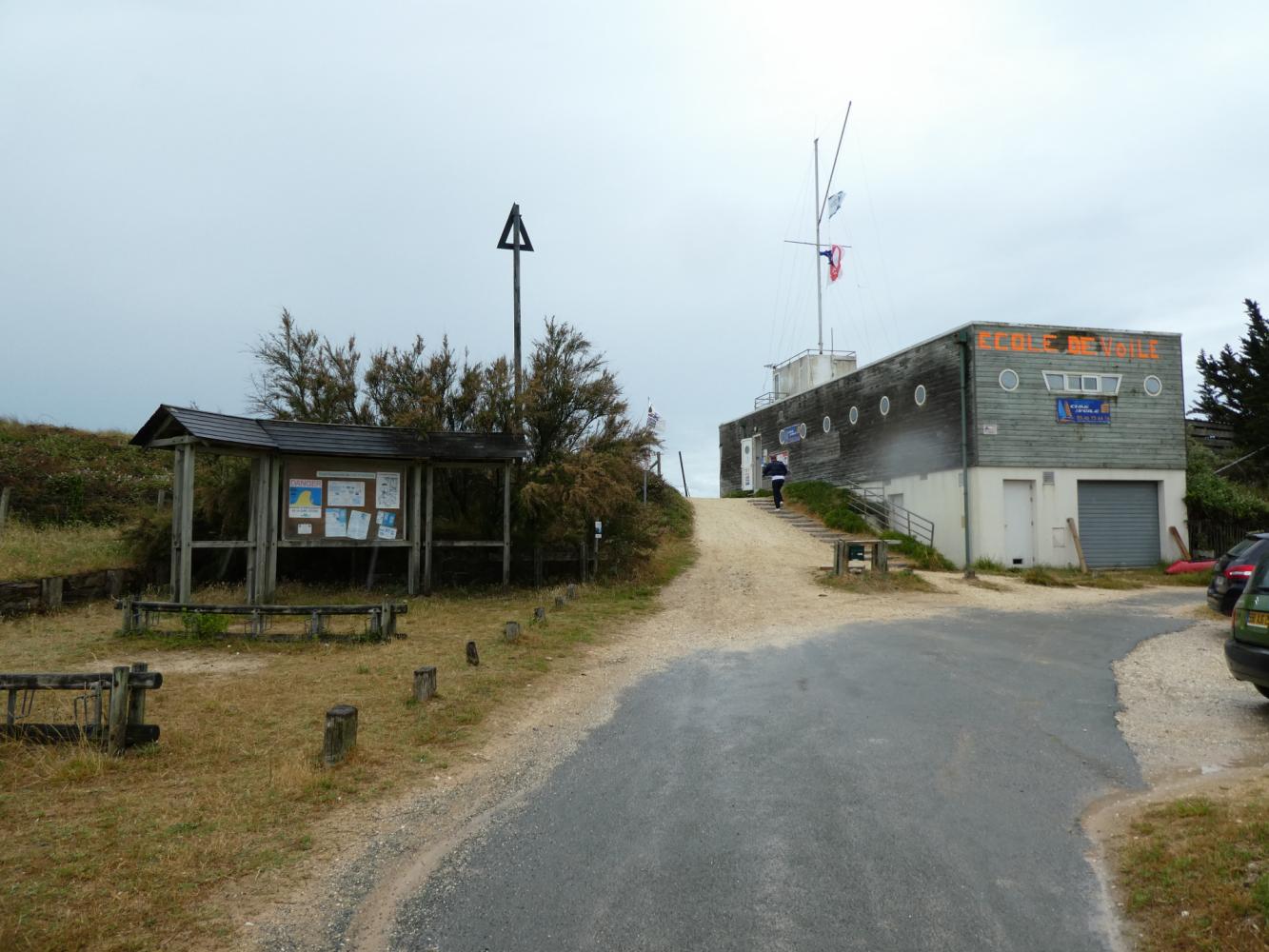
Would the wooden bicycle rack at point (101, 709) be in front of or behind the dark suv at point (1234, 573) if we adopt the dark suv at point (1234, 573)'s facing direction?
behind

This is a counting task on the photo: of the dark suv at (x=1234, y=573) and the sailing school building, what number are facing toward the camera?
1

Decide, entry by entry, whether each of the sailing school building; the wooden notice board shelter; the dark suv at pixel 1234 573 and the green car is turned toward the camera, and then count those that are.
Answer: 2

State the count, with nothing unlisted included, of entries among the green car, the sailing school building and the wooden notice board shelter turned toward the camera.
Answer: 2

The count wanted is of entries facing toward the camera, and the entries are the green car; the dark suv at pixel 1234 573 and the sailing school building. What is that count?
1

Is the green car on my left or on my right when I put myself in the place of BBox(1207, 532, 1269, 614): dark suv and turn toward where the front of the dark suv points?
on my right

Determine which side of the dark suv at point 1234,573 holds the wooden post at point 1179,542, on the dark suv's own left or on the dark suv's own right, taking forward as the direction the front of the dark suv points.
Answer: on the dark suv's own left

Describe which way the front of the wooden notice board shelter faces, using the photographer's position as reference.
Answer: facing the viewer

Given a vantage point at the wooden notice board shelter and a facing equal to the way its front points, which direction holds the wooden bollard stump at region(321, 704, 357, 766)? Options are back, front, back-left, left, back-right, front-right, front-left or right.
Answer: front

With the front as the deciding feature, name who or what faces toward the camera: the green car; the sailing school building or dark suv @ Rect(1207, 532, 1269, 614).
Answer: the sailing school building

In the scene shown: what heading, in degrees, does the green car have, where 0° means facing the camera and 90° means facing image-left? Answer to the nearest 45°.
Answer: approximately 225°

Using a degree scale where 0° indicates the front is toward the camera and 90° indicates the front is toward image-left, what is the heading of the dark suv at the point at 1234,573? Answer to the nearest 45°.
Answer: approximately 225°

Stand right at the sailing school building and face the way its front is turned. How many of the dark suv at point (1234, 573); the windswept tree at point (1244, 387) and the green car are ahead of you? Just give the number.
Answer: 2
